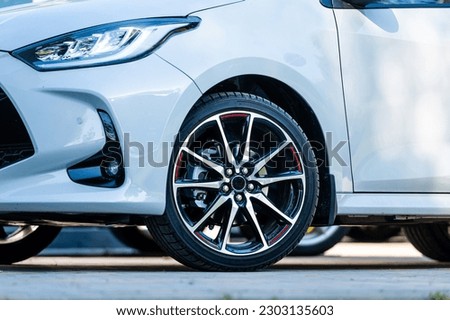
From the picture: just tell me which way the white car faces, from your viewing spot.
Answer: facing the viewer and to the left of the viewer
